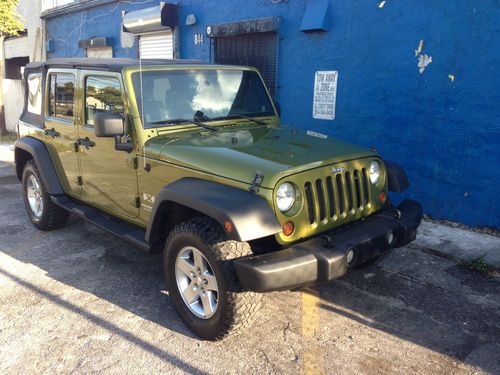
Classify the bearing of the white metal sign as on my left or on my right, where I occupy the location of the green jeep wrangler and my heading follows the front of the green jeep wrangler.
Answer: on my left

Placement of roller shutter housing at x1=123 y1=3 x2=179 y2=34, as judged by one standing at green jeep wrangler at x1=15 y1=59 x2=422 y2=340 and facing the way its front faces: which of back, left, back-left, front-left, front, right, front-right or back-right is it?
back-left

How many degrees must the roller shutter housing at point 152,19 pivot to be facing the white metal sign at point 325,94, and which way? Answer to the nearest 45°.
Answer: approximately 90° to its left

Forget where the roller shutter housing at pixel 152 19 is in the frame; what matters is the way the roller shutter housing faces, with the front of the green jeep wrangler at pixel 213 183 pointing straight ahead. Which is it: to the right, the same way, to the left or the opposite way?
to the right

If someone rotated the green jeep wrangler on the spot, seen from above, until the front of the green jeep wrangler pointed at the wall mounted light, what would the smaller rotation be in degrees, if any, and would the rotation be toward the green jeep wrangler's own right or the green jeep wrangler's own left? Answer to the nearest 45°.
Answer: approximately 135° to the green jeep wrangler's own left

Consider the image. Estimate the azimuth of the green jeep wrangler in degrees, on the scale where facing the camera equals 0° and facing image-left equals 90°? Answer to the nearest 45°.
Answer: approximately 315°

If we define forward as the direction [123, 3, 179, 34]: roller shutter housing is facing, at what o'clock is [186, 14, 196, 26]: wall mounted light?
The wall mounted light is roughly at 9 o'clock from the roller shutter housing.
